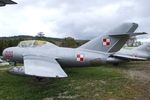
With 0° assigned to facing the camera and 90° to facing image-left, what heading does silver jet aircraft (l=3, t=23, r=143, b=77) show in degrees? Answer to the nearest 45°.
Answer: approximately 90°
